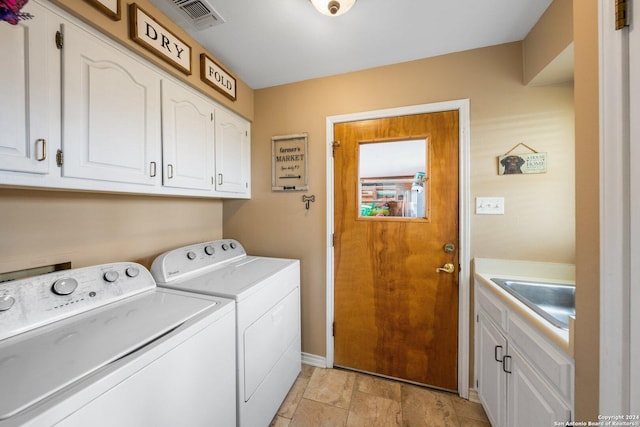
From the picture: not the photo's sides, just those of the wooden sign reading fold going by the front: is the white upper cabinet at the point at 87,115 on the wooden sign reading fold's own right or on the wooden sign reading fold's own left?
on the wooden sign reading fold's own right

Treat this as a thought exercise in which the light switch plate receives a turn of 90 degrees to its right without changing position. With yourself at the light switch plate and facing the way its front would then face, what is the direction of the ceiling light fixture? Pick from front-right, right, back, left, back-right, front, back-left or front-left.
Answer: front-left

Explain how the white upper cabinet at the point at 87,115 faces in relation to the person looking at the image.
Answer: facing the viewer and to the right of the viewer

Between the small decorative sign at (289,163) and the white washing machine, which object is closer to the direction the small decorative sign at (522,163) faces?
the white washing machine

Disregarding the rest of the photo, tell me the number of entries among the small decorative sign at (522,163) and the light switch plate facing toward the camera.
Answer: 2

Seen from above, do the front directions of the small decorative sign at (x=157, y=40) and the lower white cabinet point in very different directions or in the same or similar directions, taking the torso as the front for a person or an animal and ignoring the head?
very different directions

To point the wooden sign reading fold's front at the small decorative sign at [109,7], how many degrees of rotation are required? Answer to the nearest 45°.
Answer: approximately 90° to its right

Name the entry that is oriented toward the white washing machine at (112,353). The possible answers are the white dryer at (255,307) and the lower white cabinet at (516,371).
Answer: the lower white cabinet

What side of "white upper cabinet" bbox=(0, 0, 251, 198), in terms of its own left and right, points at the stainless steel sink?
front
